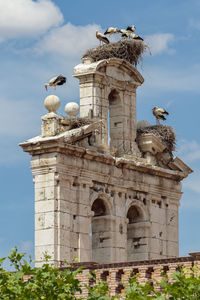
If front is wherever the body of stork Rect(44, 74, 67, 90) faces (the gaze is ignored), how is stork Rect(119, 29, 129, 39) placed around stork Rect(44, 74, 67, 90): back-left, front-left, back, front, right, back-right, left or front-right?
back-right

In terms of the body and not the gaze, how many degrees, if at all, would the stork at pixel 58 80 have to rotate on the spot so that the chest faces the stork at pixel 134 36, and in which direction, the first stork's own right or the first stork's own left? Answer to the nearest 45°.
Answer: approximately 135° to the first stork's own right

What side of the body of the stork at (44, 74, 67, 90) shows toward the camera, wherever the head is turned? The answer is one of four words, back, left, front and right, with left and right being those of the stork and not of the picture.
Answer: left

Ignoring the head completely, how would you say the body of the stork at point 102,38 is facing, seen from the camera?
to the viewer's left

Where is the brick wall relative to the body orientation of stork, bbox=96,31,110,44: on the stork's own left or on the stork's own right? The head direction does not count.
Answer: on the stork's own left

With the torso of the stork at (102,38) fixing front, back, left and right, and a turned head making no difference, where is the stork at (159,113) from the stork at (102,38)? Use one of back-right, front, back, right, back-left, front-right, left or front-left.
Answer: back-right
